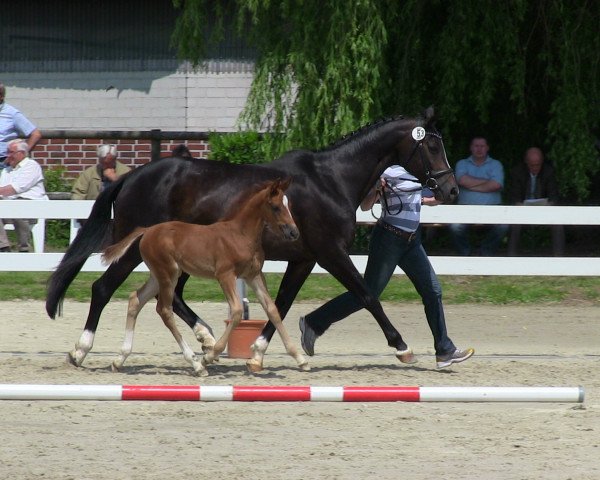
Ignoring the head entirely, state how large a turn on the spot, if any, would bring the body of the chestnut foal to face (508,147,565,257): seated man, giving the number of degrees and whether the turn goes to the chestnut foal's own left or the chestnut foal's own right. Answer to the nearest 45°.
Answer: approximately 45° to the chestnut foal's own left

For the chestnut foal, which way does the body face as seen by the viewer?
to the viewer's right

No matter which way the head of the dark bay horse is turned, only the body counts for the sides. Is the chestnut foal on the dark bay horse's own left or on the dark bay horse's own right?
on the dark bay horse's own right

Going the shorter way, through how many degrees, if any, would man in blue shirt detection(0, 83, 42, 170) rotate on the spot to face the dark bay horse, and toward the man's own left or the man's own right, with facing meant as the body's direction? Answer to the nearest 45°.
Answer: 0° — they already face it

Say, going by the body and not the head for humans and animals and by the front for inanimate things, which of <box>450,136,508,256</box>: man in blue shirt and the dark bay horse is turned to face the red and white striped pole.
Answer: the man in blue shirt

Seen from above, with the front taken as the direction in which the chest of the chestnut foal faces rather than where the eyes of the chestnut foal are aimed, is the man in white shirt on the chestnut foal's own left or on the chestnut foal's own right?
on the chestnut foal's own left

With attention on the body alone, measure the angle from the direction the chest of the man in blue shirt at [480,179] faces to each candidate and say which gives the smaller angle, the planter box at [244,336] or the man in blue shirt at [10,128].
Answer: the planter box

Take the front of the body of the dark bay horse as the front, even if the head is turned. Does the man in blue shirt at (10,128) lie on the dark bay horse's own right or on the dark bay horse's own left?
on the dark bay horse's own left

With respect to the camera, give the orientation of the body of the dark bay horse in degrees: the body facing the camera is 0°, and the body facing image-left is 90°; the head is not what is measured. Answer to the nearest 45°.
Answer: approximately 270°

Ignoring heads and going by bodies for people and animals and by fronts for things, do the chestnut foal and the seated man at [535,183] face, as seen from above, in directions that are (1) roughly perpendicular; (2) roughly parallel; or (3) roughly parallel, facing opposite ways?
roughly perpendicular
